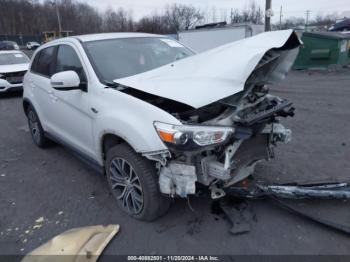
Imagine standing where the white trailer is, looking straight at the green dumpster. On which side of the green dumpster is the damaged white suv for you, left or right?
right

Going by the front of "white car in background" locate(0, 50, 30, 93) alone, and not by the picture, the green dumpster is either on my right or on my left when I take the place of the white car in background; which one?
on my left

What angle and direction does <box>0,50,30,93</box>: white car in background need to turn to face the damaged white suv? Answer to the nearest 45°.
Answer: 0° — it already faces it

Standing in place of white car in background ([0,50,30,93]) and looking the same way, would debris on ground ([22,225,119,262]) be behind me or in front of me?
in front

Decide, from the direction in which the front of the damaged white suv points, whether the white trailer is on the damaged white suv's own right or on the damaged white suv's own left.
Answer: on the damaged white suv's own left

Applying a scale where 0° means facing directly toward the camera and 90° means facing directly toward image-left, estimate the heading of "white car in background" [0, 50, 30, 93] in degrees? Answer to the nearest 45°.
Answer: approximately 0°

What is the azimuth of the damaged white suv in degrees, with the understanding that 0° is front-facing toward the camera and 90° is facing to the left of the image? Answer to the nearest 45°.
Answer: approximately 315°

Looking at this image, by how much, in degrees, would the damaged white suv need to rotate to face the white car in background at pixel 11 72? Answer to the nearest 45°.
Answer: approximately 180°
